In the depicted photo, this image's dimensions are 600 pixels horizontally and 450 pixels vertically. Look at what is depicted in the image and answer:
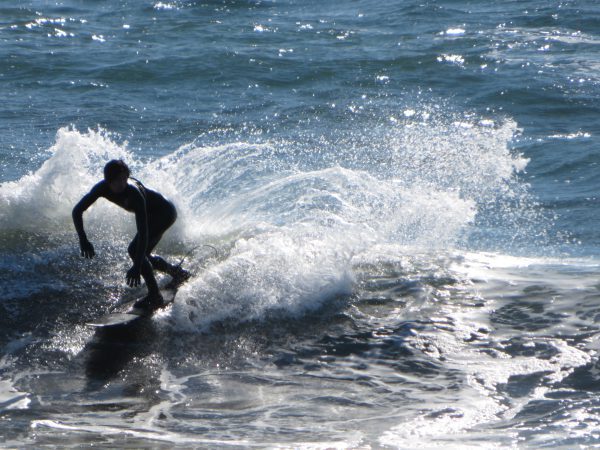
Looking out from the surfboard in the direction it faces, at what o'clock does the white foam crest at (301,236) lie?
The white foam crest is roughly at 6 o'clock from the surfboard.

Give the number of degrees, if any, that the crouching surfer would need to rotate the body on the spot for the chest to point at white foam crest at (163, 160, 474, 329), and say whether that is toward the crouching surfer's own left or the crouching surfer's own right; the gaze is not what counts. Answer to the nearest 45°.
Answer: approximately 180°

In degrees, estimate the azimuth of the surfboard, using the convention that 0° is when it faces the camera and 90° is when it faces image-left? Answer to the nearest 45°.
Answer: approximately 45°

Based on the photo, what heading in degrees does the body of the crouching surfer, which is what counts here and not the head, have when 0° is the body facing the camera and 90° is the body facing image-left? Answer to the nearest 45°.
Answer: approximately 45°
